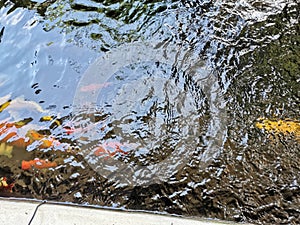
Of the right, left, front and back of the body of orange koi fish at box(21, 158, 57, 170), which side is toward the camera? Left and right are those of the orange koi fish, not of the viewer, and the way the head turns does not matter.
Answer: left
